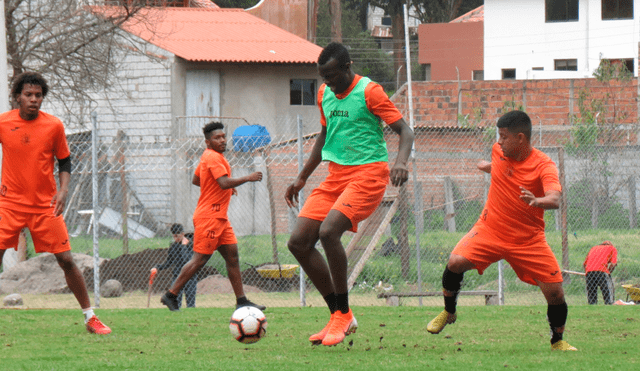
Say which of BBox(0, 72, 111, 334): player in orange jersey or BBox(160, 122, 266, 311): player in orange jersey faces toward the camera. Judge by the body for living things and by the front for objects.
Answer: BBox(0, 72, 111, 334): player in orange jersey

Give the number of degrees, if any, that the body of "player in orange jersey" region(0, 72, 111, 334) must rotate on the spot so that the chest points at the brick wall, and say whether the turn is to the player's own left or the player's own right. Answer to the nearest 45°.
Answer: approximately 135° to the player's own left

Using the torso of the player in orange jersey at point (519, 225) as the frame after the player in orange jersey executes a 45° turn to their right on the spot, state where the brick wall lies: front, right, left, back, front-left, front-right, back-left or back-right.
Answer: right

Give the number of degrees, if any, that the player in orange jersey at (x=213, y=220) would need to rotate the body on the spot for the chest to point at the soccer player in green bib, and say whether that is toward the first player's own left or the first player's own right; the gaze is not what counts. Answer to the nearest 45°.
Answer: approximately 90° to the first player's own right

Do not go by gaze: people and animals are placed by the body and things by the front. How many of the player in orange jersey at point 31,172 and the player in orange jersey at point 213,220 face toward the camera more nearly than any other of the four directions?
1

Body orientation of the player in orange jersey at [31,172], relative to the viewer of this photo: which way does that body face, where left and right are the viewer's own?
facing the viewer

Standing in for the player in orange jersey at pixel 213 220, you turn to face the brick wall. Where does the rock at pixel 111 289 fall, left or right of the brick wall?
left

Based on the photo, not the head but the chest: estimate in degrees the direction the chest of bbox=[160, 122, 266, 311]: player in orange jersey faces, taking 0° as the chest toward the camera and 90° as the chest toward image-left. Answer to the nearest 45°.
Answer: approximately 270°

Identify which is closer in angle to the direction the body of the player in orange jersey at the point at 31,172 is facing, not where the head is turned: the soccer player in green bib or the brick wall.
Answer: the soccer player in green bib

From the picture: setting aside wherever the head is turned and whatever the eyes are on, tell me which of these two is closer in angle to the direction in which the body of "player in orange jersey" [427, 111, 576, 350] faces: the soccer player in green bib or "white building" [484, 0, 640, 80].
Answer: the soccer player in green bib

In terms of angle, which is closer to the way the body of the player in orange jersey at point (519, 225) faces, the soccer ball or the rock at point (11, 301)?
the soccer ball

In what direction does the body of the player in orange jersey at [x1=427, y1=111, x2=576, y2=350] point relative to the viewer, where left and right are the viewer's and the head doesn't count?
facing the viewer and to the left of the viewer

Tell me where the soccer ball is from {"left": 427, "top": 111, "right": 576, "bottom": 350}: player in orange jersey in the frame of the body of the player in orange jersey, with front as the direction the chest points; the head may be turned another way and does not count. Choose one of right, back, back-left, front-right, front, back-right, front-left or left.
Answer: front-right

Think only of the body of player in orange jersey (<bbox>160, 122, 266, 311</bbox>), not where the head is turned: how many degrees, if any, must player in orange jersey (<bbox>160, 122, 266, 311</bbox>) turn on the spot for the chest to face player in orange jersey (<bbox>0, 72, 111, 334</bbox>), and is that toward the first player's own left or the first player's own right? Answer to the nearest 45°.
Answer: approximately 135° to the first player's own right

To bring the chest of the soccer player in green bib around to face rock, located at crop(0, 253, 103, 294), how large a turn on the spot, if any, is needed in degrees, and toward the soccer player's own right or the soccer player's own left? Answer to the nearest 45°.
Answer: approximately 90° to the soccer player's own right

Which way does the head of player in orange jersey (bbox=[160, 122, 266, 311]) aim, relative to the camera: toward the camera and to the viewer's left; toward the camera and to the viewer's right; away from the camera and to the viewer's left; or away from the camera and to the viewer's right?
toward the camera and to the viewer's right
